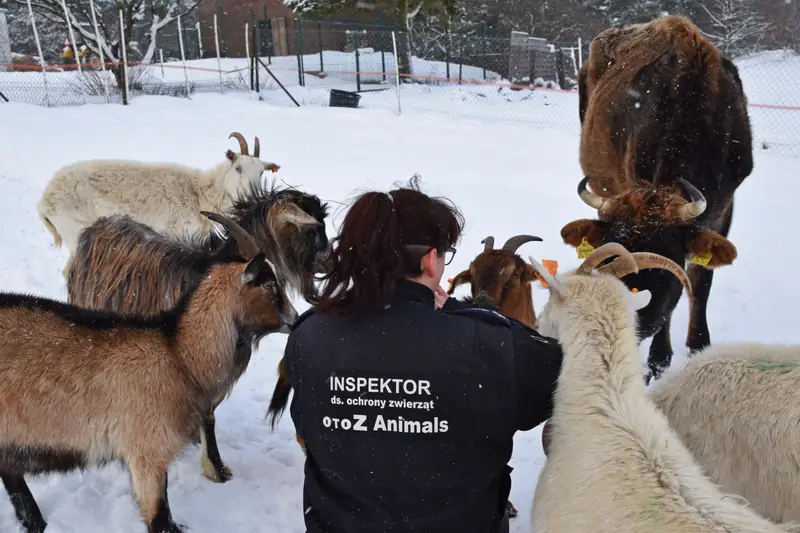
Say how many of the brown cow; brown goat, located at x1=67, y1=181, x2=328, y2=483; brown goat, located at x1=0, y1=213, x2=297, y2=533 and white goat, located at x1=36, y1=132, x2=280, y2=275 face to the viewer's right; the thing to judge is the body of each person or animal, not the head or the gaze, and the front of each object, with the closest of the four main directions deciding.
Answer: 3

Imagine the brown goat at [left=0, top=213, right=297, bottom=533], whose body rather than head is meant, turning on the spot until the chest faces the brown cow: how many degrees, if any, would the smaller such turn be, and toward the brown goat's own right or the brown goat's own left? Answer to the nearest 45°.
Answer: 0° — it already faces it

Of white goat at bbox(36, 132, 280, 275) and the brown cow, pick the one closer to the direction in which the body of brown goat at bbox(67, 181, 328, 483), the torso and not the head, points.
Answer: the brown cow

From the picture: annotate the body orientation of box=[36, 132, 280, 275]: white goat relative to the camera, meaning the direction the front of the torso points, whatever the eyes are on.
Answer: to the viewer's right

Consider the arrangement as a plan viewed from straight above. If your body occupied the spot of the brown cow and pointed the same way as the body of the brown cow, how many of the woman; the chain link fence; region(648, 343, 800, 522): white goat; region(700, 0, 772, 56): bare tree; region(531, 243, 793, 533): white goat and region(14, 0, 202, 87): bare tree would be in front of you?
3

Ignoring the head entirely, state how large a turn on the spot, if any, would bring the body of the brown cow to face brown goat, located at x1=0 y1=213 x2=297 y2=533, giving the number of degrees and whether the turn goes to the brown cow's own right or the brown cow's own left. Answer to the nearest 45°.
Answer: approximately 45° to the brown cow's own right

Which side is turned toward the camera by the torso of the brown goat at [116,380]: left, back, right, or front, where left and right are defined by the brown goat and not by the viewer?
right

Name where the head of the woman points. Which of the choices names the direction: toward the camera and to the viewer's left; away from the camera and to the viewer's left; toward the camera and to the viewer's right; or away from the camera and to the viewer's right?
away from the camera and to the viewer's right

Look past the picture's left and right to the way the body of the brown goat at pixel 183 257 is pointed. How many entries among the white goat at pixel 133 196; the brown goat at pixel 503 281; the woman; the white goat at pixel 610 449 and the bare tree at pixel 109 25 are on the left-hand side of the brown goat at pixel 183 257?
2

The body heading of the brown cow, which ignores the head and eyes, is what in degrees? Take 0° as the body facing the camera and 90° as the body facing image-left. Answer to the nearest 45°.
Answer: approximately 0°

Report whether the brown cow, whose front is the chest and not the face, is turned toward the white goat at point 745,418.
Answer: yes

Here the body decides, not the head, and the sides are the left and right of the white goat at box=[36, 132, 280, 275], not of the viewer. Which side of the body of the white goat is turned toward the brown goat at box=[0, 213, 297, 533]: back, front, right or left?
right

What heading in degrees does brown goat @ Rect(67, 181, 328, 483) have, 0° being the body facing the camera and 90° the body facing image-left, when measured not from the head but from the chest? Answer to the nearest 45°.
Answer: approximately 270°

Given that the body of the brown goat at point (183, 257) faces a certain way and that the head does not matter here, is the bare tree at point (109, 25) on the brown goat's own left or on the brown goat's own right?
on the brown goat's own left

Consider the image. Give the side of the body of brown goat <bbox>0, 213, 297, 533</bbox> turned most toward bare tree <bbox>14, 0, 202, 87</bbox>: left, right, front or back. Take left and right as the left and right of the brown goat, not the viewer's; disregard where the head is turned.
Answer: left
